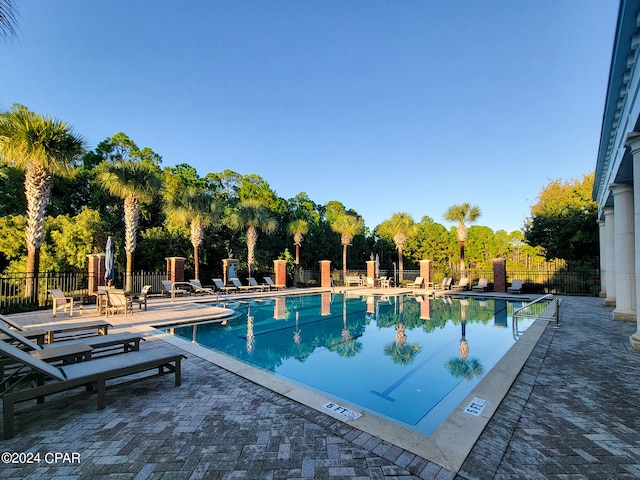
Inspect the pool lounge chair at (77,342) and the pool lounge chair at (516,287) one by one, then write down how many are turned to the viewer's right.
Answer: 1

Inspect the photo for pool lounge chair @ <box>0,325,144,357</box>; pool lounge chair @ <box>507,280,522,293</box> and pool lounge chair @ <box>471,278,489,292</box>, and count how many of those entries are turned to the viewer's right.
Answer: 1

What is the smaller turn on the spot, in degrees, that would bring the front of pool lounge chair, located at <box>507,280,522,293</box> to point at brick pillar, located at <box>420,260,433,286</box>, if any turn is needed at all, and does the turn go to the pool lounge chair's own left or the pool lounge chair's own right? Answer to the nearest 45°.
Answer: approximately 90° to the pool lounge chair's own right

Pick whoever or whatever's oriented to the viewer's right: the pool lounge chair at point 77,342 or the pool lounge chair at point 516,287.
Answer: the pool lounge chair at point 77,342

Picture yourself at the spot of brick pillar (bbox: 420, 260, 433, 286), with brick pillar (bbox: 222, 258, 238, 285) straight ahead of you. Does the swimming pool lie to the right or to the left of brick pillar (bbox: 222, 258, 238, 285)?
left

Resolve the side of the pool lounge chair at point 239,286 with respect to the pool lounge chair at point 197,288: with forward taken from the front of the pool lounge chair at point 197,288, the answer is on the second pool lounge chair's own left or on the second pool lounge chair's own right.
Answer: on the second pool lounge chair's own left

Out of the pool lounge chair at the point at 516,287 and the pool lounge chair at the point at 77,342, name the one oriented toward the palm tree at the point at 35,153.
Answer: the pool lounge chair at the point at 516,287

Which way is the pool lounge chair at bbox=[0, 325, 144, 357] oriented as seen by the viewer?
to the viewer's right

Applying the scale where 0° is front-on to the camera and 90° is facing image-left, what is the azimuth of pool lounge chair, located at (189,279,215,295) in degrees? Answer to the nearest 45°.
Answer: approximately 315°

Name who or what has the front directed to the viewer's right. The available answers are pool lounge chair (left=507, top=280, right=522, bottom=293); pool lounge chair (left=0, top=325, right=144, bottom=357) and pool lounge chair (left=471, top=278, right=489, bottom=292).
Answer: pool lounge chair (left=0, top=325, right=144, bottom=357)

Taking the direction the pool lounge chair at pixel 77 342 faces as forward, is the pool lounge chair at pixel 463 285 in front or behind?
in front

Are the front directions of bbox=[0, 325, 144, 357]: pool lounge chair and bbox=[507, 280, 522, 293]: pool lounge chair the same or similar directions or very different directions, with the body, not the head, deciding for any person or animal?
very different directions

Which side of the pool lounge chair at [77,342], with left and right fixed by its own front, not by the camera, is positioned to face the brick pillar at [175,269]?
left

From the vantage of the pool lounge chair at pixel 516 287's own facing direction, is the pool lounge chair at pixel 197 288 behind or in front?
in front

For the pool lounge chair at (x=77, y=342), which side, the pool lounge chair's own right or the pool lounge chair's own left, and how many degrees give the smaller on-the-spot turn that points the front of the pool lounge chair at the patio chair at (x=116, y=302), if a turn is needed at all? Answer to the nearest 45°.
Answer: approximately 90° to the pool lounge chair's own left
